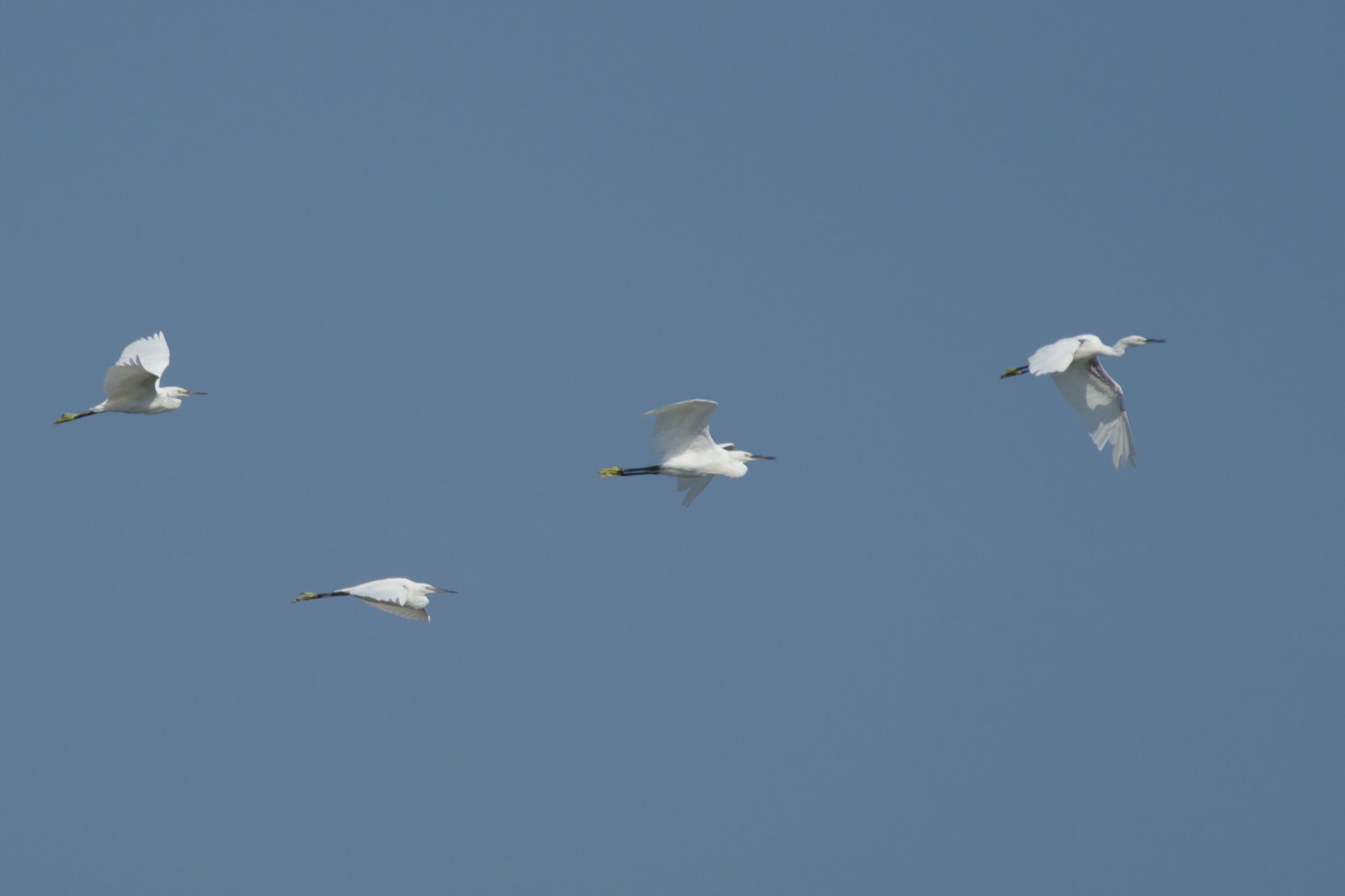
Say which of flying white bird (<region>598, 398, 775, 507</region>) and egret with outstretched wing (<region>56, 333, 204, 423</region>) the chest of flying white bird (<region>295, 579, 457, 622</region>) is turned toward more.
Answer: the flying white bird

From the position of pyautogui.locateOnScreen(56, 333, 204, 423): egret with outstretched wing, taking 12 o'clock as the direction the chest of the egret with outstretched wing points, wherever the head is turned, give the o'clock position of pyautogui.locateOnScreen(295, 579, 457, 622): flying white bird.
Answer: The flying white bird is roughly at 1 o'clock from the egret with outstretched wing.

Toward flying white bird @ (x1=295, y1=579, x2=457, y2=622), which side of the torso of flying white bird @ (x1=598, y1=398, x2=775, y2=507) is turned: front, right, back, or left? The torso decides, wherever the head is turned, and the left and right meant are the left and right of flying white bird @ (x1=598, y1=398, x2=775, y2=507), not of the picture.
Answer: back

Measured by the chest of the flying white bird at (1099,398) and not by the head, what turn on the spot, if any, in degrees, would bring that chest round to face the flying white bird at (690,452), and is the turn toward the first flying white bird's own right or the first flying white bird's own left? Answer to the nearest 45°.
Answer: approximately 180°

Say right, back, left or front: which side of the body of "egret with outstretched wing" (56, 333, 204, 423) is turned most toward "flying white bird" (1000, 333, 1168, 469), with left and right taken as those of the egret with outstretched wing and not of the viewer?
front

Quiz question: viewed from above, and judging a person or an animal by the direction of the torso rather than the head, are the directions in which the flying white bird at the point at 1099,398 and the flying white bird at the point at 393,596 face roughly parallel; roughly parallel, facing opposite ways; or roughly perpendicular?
roughly parallel

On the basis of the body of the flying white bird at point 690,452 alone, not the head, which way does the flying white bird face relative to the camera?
to the viewer's right

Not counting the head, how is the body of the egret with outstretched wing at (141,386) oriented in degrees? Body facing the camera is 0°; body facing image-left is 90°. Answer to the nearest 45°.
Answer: approximately 270°

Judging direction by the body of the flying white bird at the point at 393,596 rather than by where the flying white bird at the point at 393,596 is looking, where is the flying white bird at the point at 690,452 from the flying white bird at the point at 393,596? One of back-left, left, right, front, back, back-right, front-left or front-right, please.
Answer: front

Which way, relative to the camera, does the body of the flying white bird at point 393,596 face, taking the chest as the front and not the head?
to the viewer's right

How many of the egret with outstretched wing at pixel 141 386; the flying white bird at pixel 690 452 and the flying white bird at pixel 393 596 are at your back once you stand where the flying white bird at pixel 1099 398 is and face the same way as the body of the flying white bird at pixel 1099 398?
3

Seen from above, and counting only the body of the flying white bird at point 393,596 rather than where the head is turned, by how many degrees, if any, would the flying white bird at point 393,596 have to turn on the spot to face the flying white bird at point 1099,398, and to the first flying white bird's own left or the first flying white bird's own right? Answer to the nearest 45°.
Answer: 0° — it already faces it

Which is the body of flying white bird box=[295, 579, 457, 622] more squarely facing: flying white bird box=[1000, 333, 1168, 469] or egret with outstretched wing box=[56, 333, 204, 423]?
the flying white bird

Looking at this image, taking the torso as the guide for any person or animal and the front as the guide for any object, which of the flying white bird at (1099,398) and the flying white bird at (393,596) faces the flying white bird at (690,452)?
the flying white bird at (393,596)

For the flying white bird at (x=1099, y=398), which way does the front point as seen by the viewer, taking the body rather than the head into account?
to the viewer's right

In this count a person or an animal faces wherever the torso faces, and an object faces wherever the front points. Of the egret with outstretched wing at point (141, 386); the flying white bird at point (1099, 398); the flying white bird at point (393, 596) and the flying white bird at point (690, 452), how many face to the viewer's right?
4
